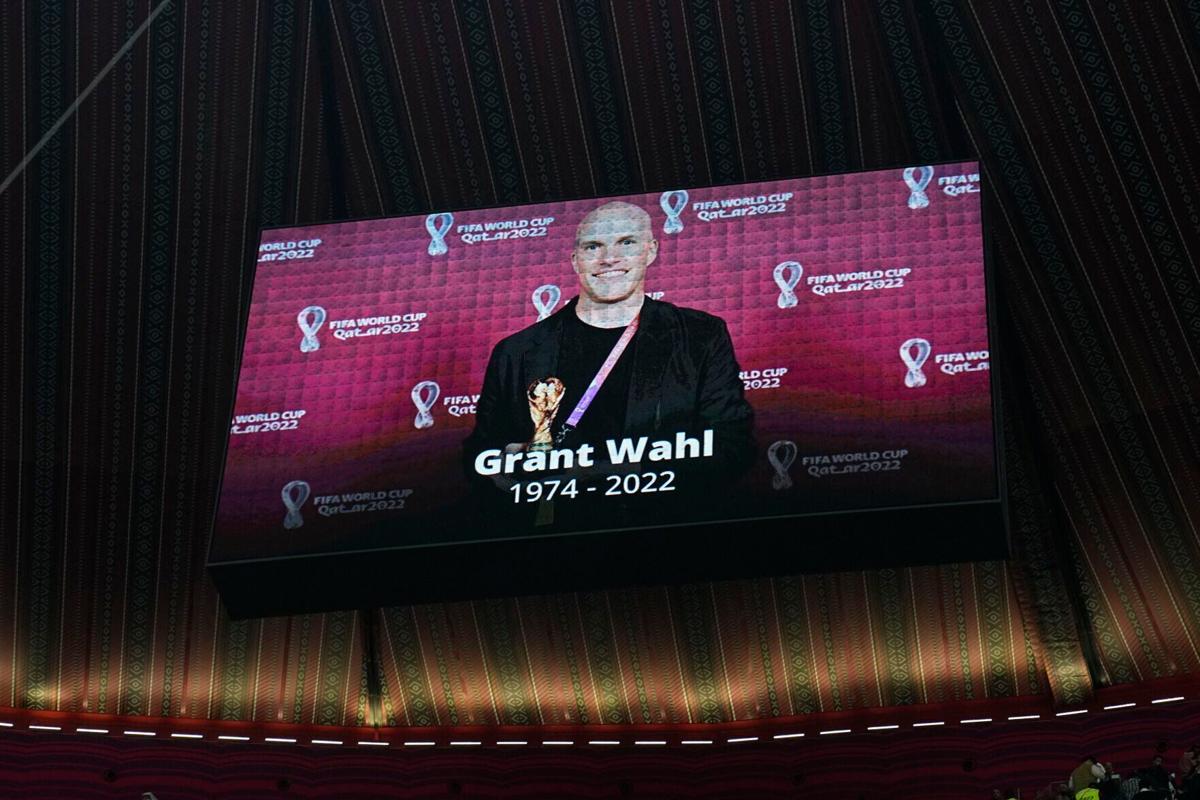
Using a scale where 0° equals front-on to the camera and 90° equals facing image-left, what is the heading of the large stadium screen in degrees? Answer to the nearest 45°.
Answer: approximately 0°
